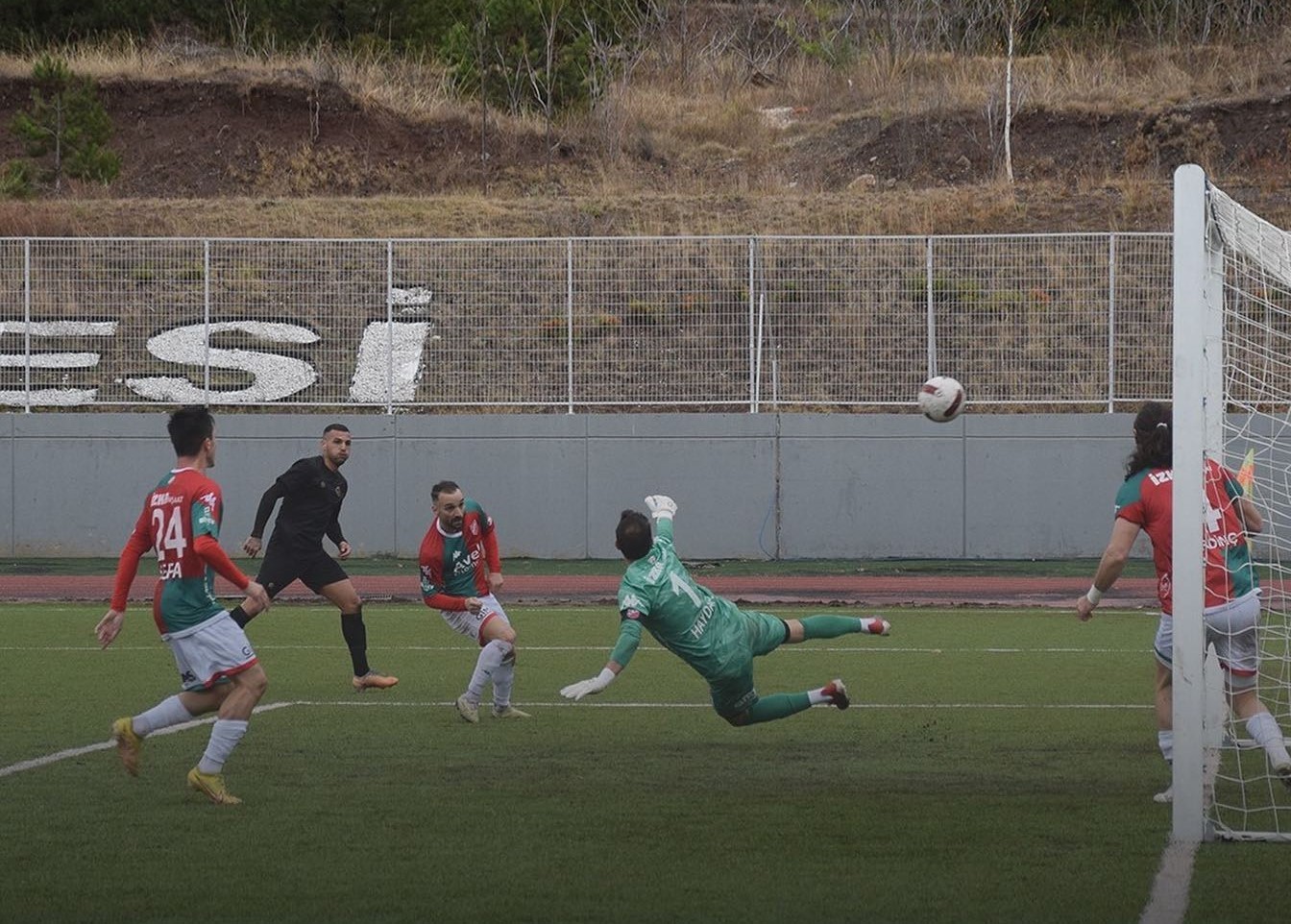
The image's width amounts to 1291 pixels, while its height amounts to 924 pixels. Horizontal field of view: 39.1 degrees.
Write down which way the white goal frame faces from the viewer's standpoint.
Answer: facing to the left of the viewer

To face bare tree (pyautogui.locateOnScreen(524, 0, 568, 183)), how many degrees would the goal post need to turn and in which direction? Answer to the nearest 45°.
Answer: approximately 45° to its right

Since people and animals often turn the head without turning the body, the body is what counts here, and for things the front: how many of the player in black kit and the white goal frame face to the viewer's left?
1

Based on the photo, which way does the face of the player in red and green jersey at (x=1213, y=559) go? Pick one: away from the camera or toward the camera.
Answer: away from the camera

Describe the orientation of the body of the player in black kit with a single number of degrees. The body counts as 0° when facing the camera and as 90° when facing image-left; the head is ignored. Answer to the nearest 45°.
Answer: approximately 315°

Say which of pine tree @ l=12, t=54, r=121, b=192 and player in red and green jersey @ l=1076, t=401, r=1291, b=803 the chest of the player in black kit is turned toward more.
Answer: the player in red and green jersey

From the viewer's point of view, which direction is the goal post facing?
to the viewer's left

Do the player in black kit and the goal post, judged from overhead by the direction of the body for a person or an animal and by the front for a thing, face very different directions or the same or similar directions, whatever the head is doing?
very different directions

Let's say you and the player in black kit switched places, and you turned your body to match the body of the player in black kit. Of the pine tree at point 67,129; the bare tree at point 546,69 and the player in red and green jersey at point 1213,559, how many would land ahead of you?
1

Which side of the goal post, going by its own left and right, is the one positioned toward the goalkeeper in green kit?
front

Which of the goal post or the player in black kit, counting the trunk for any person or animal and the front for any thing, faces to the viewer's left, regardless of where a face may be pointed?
the goal post

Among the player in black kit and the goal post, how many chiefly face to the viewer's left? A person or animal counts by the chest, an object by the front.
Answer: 1
